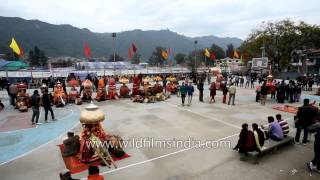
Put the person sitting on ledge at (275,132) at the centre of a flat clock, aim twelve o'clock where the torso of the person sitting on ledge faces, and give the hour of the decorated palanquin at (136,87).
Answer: The decorated palanquin is roughly at 12 o'clock from the person sitting on ledge.

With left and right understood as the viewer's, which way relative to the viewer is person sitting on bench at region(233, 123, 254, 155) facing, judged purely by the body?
facing away from the viewer and to the left of the viewer

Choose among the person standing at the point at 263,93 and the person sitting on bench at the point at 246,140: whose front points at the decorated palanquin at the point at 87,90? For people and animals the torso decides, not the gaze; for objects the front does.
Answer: the person sitting on bench

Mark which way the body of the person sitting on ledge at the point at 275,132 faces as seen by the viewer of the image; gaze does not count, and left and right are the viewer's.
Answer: facing away from the viewer and to the left of the viewer

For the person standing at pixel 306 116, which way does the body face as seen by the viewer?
away from the camera
